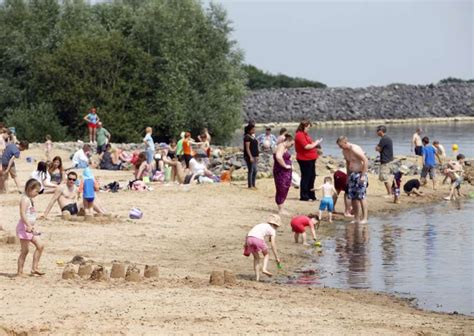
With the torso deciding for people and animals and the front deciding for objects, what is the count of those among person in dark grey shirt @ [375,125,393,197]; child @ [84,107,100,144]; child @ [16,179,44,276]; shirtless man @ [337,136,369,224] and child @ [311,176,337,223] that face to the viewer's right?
1

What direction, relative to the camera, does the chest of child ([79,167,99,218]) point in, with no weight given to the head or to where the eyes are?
away from the camera

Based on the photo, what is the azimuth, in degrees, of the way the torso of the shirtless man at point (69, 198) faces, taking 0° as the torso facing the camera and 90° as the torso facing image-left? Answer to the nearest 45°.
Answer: approximately 315°

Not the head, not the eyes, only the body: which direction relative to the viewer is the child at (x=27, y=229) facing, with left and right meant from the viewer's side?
facing to the right of the viewer

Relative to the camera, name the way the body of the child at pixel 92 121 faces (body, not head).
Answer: toward the camera

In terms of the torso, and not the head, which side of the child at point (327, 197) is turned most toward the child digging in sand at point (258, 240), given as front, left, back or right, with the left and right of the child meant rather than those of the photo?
back

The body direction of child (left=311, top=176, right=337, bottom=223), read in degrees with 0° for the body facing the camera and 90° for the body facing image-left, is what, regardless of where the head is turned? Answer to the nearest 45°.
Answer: approximately 180°

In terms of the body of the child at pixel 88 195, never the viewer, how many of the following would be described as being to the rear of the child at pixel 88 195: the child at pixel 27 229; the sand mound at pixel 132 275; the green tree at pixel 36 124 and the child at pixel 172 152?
2

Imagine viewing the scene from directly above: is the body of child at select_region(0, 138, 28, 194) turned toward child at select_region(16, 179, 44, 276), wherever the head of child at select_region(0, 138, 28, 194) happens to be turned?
no

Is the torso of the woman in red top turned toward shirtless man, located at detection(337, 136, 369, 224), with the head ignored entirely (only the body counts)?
no

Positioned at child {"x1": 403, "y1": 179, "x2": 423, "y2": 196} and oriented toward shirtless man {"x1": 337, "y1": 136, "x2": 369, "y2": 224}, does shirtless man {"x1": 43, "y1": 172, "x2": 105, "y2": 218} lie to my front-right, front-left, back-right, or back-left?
front-right

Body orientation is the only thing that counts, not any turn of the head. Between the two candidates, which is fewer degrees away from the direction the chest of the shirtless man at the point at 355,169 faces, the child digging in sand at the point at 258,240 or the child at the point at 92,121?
the child digging in sand

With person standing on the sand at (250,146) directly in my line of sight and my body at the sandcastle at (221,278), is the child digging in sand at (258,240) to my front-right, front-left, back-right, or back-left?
front-right

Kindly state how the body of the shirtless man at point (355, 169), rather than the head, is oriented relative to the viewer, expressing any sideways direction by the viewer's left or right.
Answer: facing the viewer and to the left of the viewer
